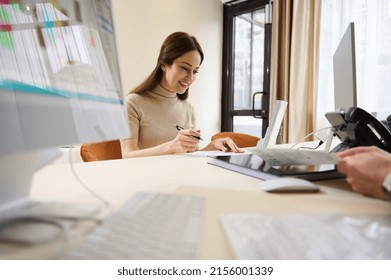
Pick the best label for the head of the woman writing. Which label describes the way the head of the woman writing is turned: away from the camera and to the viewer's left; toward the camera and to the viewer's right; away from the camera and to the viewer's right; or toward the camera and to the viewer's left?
toward the camera and to the viewer's right

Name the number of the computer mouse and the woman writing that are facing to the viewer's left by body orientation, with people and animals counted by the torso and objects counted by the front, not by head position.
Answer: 1

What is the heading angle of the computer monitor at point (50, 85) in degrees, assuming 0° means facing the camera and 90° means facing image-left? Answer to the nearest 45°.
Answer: approximately 315°
